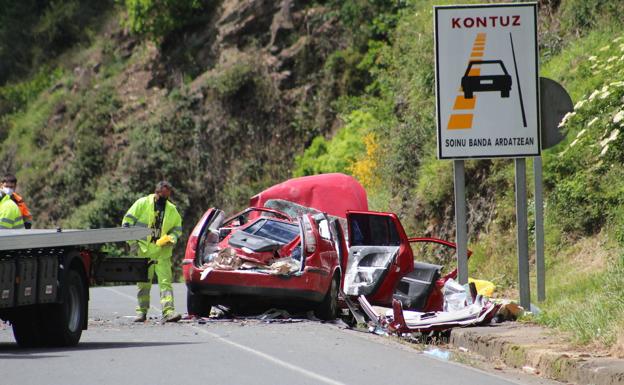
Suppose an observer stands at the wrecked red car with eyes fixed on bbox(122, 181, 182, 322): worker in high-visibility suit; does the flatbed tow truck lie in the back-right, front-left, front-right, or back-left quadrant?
front-left

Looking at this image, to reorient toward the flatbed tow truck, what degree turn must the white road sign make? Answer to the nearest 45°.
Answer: approximately 45° to its right

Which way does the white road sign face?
toward the camera

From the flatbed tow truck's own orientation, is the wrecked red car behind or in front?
behind

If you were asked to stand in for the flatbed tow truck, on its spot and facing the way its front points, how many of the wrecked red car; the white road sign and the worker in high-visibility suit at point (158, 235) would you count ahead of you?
0

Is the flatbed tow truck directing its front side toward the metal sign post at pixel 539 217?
no

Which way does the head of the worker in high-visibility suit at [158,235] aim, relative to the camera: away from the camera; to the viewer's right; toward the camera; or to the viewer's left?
toward the camera

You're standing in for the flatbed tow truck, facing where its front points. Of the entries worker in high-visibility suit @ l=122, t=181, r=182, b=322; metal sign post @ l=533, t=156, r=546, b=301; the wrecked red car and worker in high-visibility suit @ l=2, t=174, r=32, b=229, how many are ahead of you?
0

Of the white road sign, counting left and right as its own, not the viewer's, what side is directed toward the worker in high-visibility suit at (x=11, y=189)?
right
